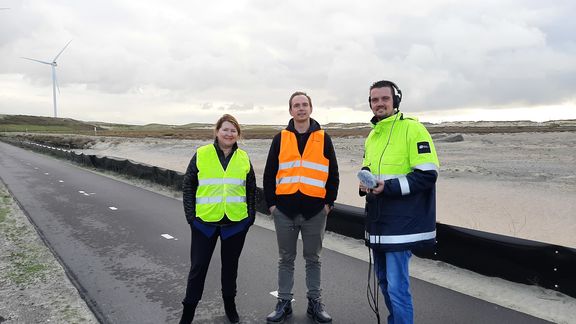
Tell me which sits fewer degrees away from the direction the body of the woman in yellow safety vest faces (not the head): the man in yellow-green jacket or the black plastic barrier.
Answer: the man in yellow-green jacket

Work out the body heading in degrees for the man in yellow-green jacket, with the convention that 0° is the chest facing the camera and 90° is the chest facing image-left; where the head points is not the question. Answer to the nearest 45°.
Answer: approximately 45°

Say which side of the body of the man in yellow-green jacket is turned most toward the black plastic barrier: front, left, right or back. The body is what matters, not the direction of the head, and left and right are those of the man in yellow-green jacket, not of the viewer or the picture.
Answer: back

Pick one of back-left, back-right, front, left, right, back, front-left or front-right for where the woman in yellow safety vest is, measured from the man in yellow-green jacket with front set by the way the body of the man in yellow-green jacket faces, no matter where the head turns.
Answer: front-right

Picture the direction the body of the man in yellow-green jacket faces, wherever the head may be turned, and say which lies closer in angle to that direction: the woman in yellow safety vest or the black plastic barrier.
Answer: the woman in yellow safety vest
